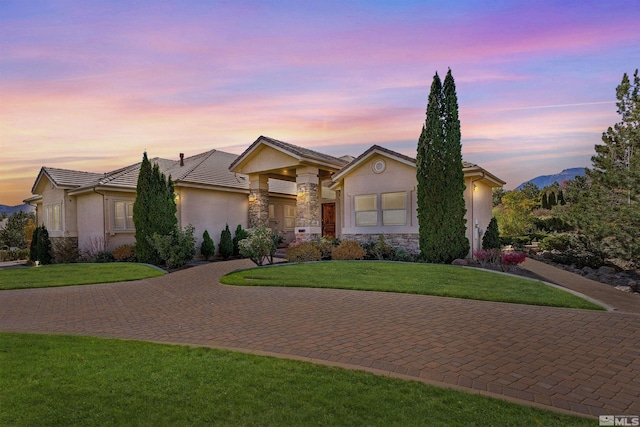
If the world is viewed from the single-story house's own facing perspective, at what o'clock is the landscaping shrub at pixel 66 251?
The landscaping shrub is roughly at 2 o'clock from the single-story house.

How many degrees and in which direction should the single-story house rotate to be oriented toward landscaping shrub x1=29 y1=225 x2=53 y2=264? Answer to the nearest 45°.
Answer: approximately 45° to its right

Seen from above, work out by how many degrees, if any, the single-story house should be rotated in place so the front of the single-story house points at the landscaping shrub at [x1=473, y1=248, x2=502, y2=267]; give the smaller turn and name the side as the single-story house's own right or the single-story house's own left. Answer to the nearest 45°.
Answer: approximately 90° to the single-story house's own left

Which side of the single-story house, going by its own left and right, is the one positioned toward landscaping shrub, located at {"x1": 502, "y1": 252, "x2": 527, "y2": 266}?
left

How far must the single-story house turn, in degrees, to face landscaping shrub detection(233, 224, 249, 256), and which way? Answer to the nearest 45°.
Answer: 0° — it already faces it

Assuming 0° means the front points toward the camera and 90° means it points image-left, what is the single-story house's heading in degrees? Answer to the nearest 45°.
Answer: approximately 45°

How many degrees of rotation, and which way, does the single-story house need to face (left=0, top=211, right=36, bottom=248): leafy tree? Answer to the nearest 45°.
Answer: approximately 90° to its right

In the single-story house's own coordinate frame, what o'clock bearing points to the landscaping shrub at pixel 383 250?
The landscaping shrub is roughly at 9 o'clock from the single-story house.

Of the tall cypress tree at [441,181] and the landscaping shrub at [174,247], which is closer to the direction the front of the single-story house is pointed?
the landscaping shrub

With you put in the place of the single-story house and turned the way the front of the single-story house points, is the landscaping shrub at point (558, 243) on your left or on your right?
on your left
